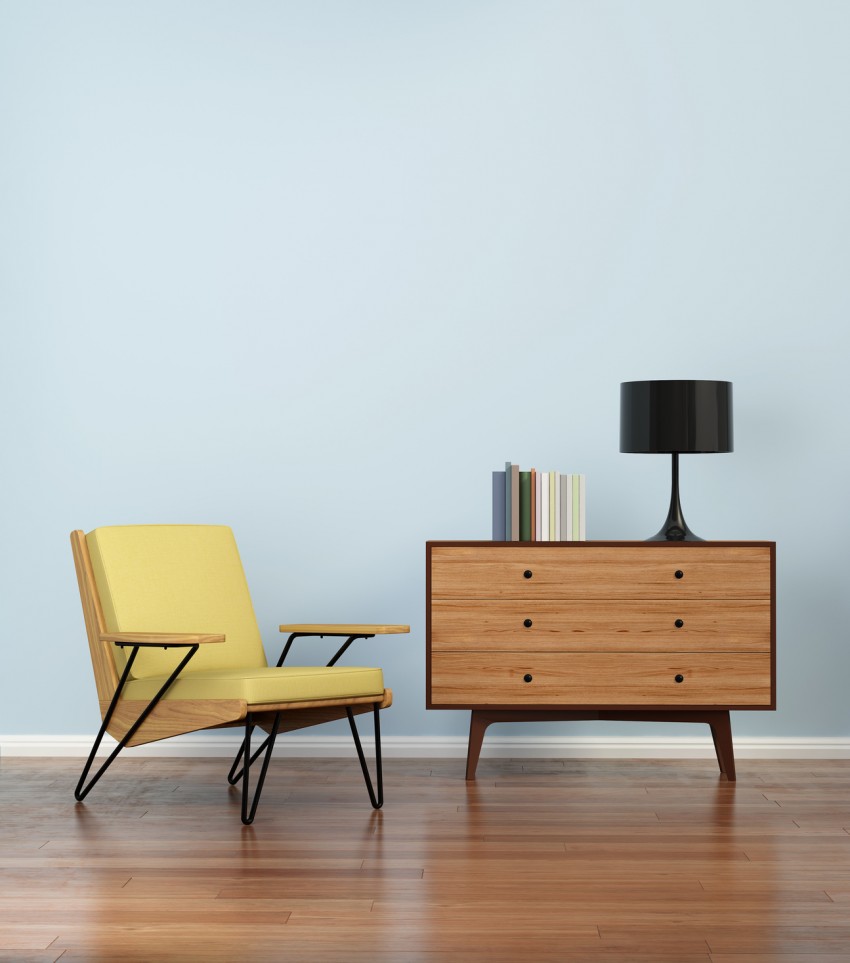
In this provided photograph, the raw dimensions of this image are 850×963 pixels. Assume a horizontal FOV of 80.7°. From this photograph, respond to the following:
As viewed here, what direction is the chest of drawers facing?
toward the camera

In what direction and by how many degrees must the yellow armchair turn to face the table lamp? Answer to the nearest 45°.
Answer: approximately 45° to its left

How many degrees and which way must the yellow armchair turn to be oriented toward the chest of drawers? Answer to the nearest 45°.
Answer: approximately 45° to its left

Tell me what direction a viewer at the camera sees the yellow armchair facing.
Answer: facing the viewer and to the right of the viewer

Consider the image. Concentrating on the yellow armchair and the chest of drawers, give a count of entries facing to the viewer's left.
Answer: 0

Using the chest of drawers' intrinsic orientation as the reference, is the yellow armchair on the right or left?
on its right
